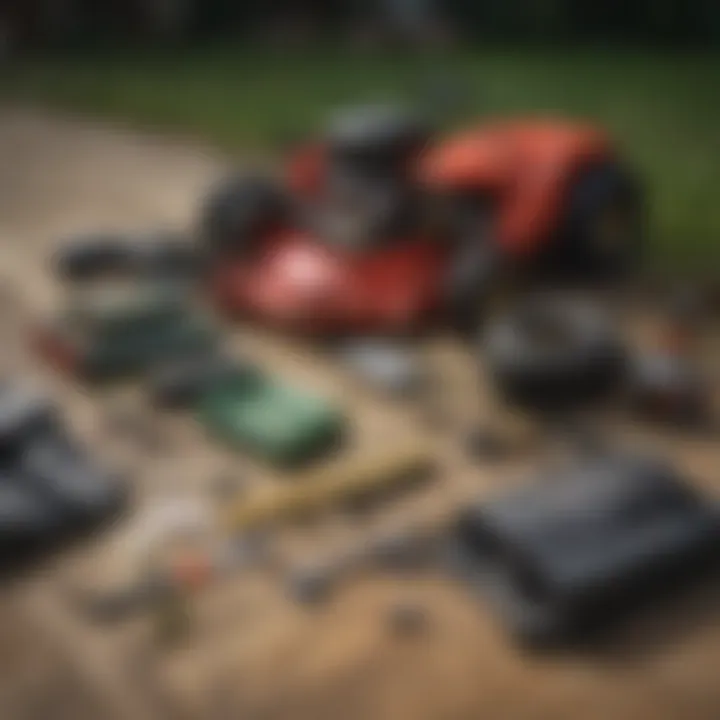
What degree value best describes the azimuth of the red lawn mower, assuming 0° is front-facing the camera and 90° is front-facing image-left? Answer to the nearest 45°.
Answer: approximately 45°
